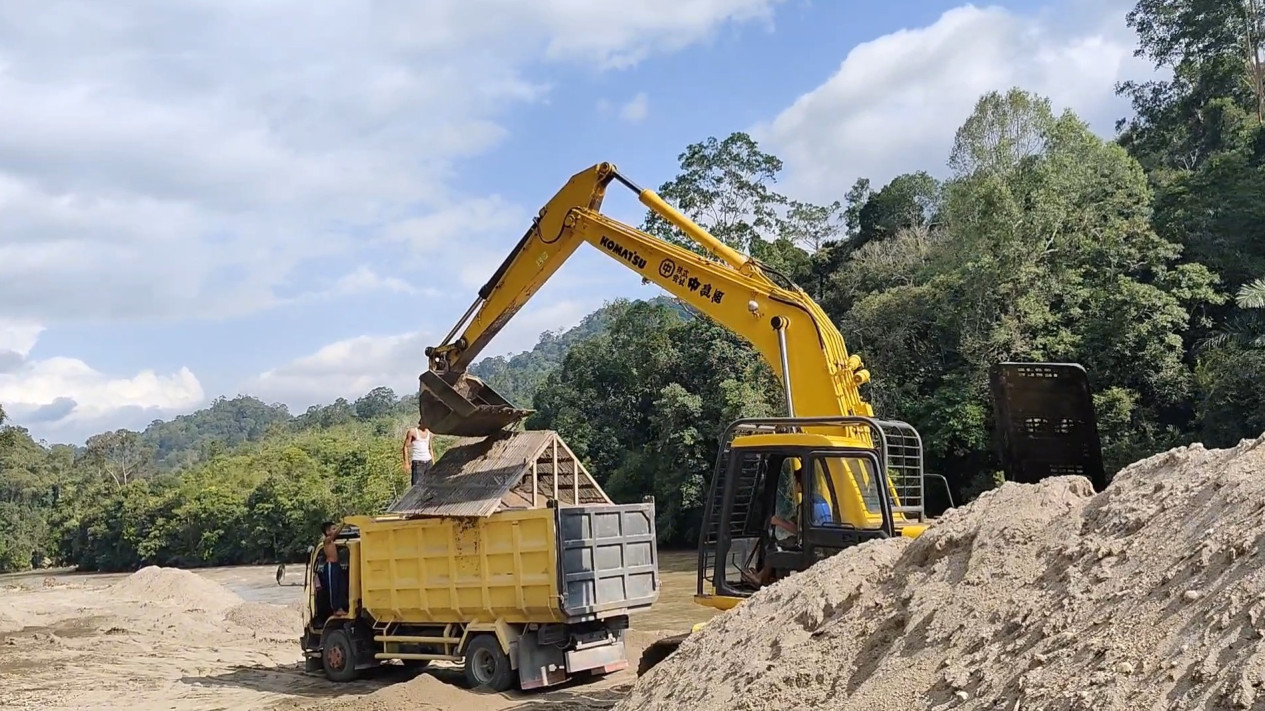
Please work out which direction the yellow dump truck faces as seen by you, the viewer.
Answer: facing away from the viewer and to the left of the viewer

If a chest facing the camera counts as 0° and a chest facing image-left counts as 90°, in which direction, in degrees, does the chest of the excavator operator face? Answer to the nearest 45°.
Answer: approximately 90°

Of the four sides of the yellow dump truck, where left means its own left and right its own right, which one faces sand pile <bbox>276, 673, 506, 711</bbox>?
left
